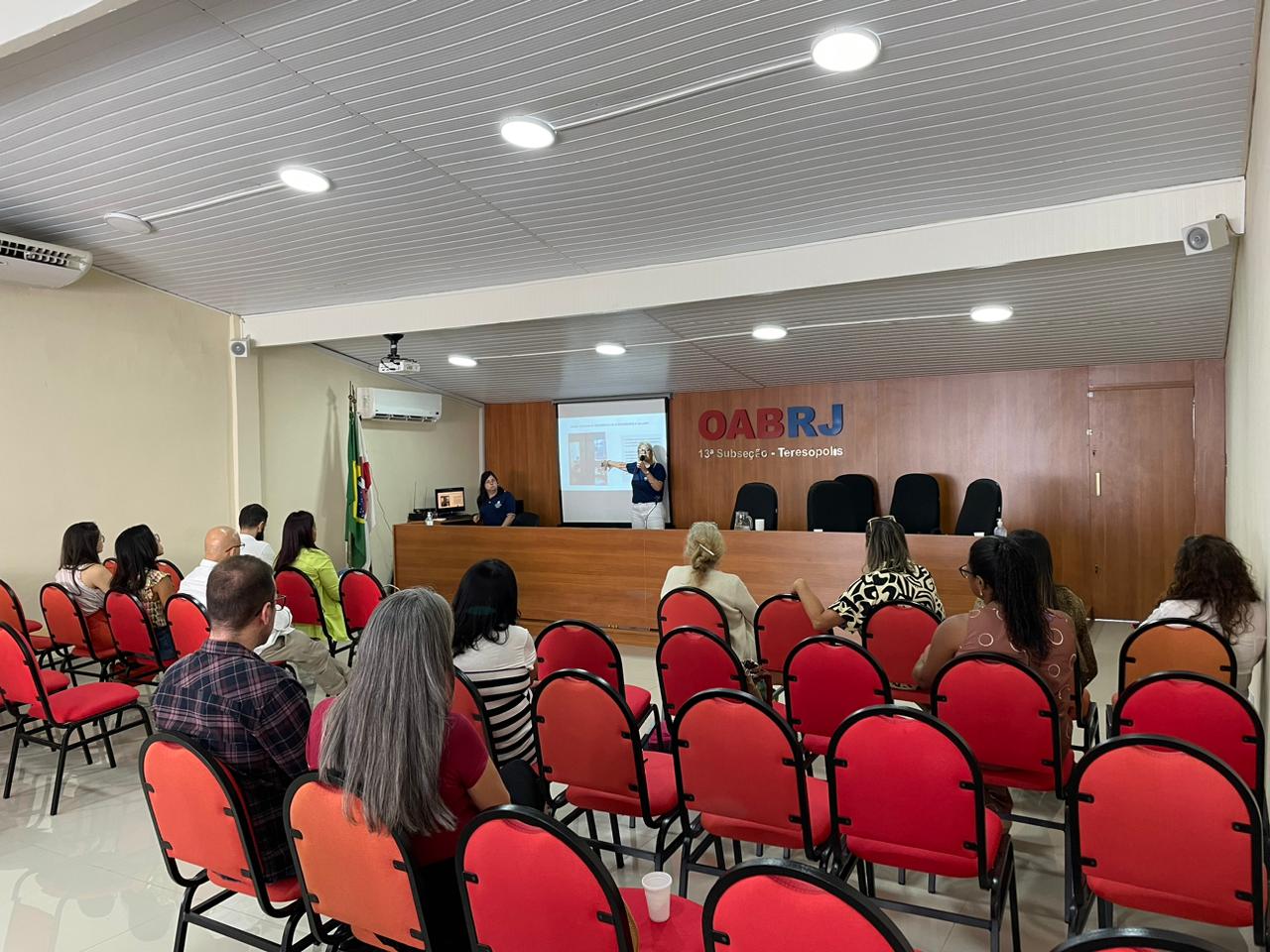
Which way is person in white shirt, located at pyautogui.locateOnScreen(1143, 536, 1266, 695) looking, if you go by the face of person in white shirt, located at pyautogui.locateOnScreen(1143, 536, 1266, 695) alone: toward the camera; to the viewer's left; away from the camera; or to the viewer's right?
away from the camera

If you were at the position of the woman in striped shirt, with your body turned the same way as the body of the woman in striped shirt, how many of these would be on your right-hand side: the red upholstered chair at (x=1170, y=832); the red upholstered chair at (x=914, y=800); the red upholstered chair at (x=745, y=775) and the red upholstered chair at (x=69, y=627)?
3

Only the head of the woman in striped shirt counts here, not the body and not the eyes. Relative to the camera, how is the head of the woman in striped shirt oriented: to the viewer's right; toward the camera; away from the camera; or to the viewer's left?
away from the camera

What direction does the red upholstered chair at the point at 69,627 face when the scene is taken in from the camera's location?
facing away from the viewer and to the right of the viewer

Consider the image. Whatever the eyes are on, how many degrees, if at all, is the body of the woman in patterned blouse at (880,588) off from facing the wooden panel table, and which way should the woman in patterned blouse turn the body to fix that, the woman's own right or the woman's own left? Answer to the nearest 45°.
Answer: approximately 45° to the woman's own left

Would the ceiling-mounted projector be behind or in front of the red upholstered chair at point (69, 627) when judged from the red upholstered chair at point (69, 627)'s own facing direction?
in front

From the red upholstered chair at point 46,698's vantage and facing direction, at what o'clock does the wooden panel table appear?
The wooden panel table is roughly at 1 o'clock from the red upholstered chair.

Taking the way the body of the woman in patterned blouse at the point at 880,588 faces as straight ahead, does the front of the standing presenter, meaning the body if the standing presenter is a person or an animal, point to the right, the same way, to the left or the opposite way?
the opposite way

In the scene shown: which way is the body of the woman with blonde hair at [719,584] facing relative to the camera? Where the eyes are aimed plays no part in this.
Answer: away from the camera

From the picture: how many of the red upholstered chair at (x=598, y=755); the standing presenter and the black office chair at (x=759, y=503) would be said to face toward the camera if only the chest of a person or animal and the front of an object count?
2

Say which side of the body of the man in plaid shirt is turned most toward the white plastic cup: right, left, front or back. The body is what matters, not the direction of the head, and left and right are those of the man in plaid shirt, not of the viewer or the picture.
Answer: right

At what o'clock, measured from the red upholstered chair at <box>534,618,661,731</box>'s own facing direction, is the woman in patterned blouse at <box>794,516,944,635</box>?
The woman in patterned blouse is roughly at 1 o'clock from the red upholstered chair.

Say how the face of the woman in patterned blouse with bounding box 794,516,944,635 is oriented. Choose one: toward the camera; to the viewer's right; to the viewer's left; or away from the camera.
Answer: away from the camera
